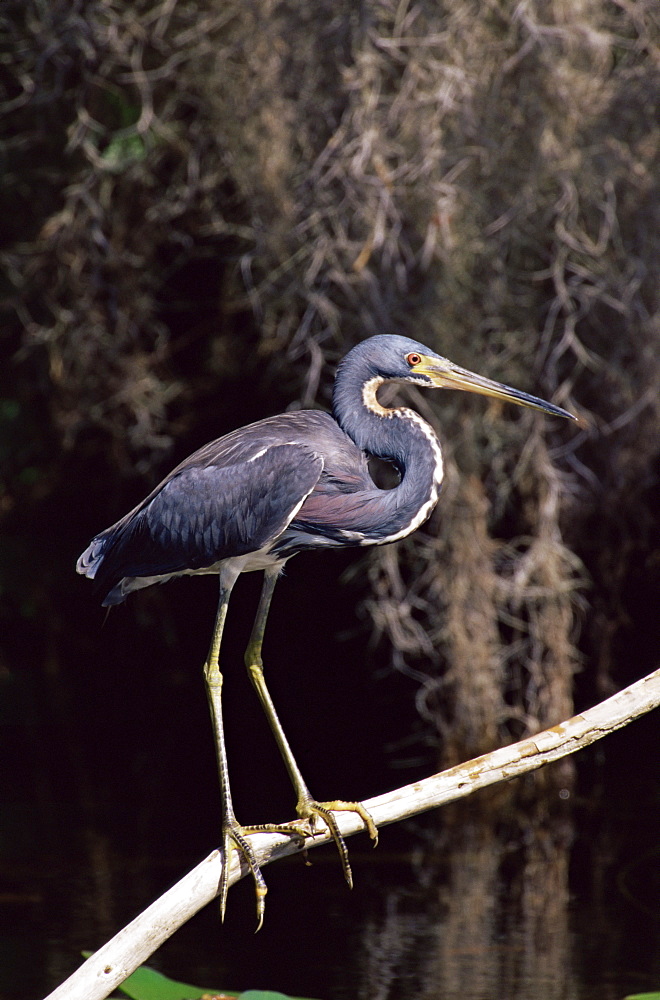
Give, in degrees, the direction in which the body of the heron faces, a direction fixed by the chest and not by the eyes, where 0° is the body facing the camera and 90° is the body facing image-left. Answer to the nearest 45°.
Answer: approximately 270°
